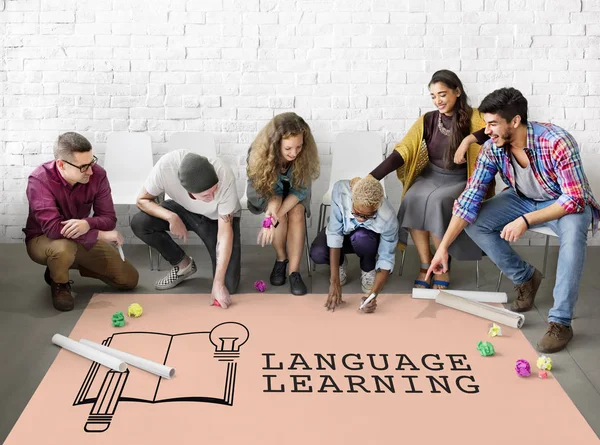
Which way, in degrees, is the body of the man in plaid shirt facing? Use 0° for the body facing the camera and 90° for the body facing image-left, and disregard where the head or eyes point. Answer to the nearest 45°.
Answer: approximately 45°

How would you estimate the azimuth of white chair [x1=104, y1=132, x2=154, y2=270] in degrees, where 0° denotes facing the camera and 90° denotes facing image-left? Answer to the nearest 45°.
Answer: approximately 0°

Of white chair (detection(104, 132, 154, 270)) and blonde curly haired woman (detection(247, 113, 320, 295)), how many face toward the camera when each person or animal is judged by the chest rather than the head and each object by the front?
2

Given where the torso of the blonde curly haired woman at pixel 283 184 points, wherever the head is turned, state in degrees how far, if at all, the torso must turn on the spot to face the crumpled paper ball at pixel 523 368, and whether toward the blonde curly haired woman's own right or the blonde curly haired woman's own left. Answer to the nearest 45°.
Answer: approximately 45° to the blonde curly haired woman's own left

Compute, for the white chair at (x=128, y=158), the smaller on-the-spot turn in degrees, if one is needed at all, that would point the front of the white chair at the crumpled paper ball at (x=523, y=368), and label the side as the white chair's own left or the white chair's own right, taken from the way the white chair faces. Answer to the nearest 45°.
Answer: approximately 45° to the white chair's own left

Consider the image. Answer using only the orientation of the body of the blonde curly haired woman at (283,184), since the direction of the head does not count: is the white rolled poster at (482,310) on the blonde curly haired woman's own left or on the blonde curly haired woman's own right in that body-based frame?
on the blonde curly haired woman's own left
